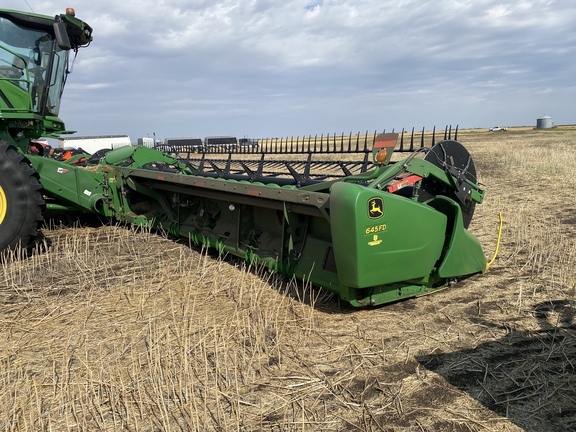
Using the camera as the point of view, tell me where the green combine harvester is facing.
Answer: facing away from the viewer and to the right of the viewer
